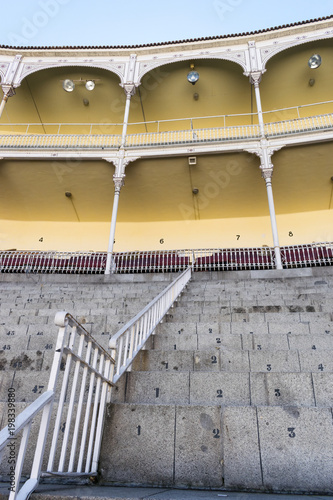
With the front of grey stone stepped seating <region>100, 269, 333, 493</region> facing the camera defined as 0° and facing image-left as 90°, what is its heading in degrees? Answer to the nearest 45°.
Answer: approximately 0°

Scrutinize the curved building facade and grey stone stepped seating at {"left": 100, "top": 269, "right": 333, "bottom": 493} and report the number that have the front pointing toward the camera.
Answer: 2

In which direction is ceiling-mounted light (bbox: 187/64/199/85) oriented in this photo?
toward the camera

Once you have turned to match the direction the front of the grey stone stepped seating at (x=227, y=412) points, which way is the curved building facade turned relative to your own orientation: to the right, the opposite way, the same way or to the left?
the same way

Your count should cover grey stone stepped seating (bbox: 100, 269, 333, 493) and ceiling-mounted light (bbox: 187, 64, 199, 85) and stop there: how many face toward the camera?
2

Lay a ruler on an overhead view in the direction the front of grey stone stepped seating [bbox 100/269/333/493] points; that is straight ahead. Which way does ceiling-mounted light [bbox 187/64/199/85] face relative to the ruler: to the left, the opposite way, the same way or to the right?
the same way

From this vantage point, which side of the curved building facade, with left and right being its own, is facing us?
front
